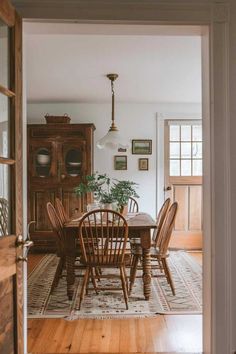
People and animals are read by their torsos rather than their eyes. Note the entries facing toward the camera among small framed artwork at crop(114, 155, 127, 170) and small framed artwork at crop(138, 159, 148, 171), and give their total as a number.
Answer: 2

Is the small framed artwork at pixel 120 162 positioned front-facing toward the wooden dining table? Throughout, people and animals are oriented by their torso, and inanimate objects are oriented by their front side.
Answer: yes

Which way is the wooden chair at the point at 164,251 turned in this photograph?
to the viewer's left

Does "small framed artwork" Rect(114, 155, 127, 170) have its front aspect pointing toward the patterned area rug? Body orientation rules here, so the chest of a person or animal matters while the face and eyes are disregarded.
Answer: yes

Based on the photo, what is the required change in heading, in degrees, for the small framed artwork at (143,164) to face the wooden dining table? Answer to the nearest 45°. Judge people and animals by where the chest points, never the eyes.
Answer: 0° — it already faces it

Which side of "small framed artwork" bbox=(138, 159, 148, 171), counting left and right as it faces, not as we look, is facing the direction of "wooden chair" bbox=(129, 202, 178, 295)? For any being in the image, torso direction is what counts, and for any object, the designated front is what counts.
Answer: front

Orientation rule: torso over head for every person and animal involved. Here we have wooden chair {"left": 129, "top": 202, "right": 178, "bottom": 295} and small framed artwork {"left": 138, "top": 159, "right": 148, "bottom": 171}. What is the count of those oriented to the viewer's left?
1

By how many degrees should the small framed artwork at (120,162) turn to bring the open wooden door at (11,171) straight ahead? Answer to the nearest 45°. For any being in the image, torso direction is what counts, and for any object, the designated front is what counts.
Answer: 0° — it already faces it

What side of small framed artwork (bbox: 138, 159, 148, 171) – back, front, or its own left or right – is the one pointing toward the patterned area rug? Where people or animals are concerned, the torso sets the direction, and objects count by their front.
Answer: front

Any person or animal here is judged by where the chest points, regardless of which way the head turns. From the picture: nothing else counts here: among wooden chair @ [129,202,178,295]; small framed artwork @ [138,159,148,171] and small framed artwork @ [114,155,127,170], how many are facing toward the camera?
2
